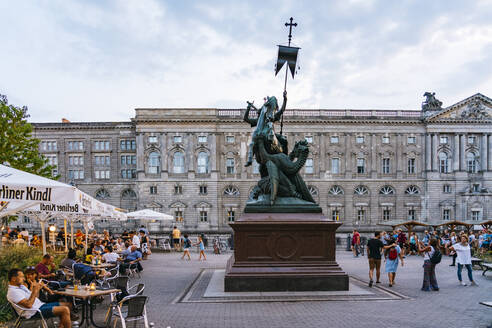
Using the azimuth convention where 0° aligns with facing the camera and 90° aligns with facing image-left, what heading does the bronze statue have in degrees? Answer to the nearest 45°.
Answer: approximately 0°

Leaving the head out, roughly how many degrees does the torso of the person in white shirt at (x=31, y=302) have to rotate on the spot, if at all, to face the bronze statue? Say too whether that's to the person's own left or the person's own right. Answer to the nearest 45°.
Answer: approximately 45° to the person's own left

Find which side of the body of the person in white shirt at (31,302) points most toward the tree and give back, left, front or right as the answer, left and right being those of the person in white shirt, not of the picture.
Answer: left

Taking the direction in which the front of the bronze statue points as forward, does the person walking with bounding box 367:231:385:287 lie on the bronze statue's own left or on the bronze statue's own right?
on the bronze statue's own left

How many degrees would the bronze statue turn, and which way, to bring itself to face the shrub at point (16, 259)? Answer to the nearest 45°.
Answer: approximately 90° to its right

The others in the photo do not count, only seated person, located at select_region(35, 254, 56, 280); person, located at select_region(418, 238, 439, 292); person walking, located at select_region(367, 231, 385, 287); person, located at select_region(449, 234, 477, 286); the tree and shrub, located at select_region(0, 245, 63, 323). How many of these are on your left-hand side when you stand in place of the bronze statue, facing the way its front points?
3

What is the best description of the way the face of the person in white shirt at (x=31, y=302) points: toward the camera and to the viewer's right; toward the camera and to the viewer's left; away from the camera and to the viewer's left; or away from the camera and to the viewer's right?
toward the camera and to the viewer's right

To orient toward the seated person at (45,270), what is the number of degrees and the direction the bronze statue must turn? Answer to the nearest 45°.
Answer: approximately 45° to its right

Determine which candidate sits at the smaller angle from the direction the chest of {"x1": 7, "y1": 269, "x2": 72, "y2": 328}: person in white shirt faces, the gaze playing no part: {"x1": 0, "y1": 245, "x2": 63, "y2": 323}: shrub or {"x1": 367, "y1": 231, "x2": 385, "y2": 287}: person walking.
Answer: the person walking

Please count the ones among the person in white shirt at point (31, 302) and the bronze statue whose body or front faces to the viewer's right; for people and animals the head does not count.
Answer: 1

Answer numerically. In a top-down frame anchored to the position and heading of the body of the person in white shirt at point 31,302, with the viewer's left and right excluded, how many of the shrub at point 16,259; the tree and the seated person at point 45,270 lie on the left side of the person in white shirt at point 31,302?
3

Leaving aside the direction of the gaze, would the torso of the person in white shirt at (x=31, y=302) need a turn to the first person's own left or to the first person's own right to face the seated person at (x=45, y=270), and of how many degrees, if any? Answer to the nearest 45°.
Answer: approximately 90° to the first person's own left

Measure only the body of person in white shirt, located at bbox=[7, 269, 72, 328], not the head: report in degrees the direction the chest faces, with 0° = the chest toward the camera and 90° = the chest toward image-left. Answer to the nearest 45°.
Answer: approximately 270°
